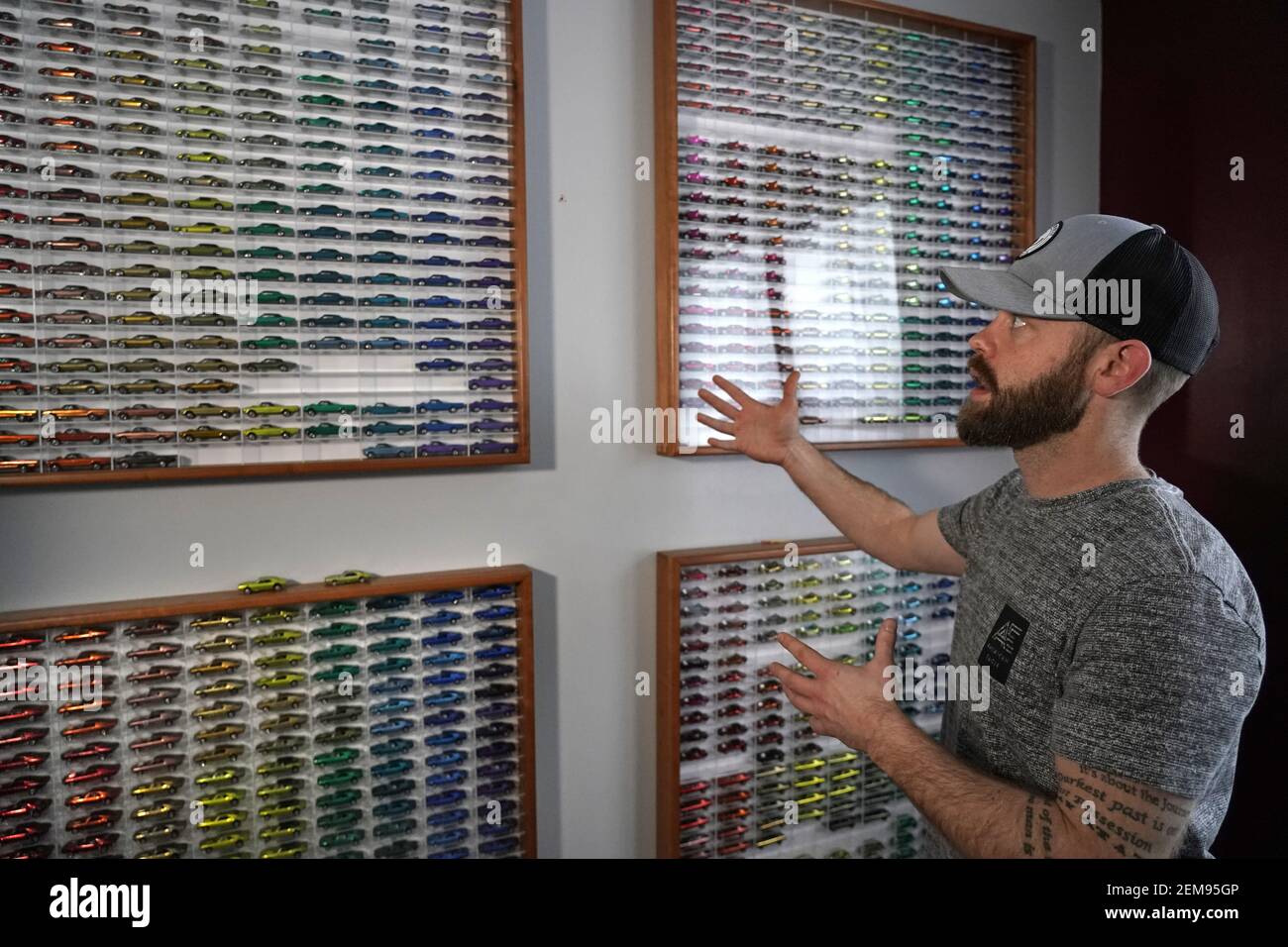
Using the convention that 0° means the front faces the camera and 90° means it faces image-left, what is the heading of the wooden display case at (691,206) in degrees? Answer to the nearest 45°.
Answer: approximately 315°

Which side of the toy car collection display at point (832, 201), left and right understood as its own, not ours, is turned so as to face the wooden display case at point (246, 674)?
right

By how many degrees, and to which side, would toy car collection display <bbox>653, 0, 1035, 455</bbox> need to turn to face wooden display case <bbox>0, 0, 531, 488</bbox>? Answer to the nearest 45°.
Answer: approximately 90° to its right

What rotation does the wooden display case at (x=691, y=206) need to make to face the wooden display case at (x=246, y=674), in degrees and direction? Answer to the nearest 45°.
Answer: approximately 90° to its right

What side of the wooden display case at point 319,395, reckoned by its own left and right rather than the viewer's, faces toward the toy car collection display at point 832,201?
left

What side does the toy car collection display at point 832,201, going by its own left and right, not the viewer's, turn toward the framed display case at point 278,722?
right

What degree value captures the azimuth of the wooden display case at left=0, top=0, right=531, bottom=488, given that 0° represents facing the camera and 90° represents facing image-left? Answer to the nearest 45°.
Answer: approximately 0°
